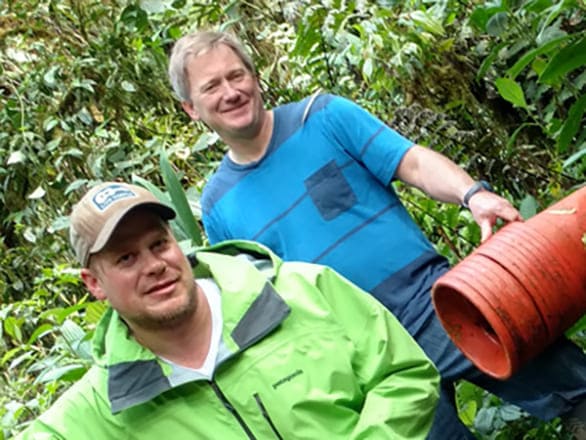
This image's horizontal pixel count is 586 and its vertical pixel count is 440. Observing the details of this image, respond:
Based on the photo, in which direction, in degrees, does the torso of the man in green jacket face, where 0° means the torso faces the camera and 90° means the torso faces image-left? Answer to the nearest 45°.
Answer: approximately 0°

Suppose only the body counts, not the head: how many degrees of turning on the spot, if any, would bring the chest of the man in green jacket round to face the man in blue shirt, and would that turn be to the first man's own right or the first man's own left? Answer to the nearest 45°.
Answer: approximately 135° to the first man's own left

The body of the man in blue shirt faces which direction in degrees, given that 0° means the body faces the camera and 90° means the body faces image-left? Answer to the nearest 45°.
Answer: approximately 0°

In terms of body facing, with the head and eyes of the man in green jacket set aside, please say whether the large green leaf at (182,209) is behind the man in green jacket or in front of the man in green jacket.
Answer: behind

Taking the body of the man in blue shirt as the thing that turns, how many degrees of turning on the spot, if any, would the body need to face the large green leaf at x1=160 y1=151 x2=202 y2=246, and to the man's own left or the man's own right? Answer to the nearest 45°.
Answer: approximately 135° to the man's own right

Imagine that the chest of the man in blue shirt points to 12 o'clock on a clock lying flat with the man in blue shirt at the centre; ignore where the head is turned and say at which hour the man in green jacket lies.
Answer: The man in green jacket is roughly at 1 o'clock from the man in blue shirt.

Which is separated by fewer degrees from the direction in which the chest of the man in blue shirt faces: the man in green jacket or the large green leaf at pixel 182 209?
the man in green jacket

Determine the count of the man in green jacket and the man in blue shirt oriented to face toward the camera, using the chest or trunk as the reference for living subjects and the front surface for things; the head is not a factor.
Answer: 2
